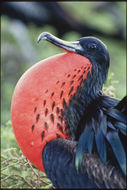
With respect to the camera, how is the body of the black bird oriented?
to the viewer's left
